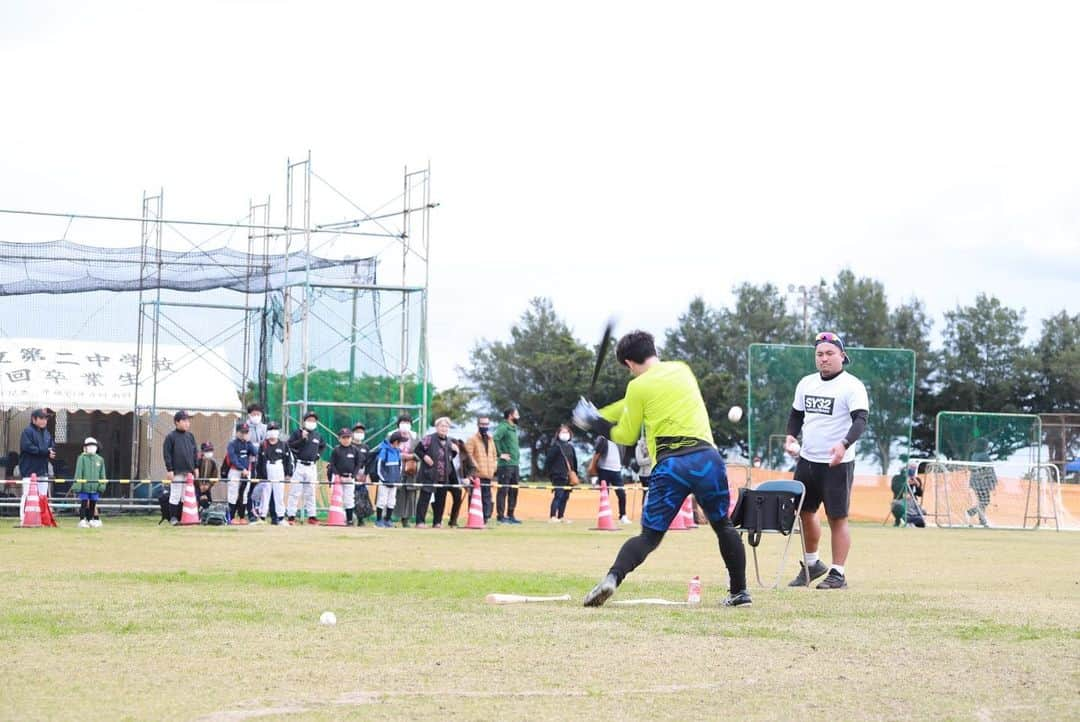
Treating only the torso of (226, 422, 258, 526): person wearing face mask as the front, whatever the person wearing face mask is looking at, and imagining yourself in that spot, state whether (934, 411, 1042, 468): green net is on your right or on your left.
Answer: on your left

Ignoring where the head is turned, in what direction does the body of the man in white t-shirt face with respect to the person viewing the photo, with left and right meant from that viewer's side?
facing the viewer and to the left of the viewer

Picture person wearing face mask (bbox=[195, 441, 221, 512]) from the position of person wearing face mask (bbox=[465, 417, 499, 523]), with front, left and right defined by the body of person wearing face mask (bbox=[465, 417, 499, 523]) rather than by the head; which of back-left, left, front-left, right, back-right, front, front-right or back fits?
right

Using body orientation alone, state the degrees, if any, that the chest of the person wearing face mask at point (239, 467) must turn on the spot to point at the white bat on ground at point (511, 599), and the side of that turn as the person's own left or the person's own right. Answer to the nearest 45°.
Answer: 0° — they already face it

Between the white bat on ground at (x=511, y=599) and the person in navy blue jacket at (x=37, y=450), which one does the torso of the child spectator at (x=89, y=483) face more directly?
the white bat on ground

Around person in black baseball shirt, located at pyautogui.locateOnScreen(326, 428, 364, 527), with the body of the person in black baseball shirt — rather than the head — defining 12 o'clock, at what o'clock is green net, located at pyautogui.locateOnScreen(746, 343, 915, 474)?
The green net is roughly at 8 o'clock from the person in black baseball shirt.
